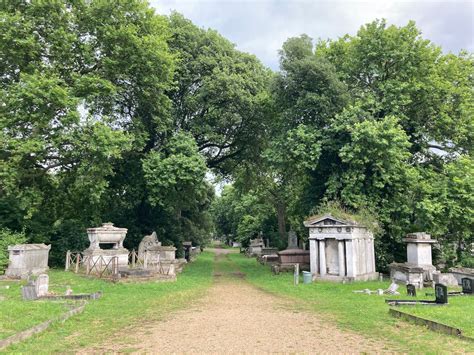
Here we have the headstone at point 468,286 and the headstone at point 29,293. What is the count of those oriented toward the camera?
2

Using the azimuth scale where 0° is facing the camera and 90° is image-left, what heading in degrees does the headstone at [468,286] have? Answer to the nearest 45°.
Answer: approximately 0°

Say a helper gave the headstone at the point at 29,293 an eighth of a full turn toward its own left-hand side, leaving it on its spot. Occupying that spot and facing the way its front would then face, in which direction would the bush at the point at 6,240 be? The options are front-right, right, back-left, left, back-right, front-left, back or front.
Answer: back-left

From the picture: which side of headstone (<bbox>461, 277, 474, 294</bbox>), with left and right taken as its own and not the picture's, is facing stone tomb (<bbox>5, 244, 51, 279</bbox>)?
right

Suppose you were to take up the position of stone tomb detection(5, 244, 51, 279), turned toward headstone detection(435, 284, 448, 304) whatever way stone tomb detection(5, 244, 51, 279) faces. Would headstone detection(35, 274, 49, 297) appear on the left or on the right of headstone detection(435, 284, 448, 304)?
right

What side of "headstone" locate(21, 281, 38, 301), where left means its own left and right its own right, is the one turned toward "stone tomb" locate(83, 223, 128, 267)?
back

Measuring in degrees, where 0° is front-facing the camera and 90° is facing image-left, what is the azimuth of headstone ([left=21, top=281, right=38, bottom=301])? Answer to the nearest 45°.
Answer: approximately 0°

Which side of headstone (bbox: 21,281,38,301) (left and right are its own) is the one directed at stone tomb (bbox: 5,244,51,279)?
back

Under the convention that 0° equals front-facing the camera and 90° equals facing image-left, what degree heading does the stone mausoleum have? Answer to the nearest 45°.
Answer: approximately 45°
